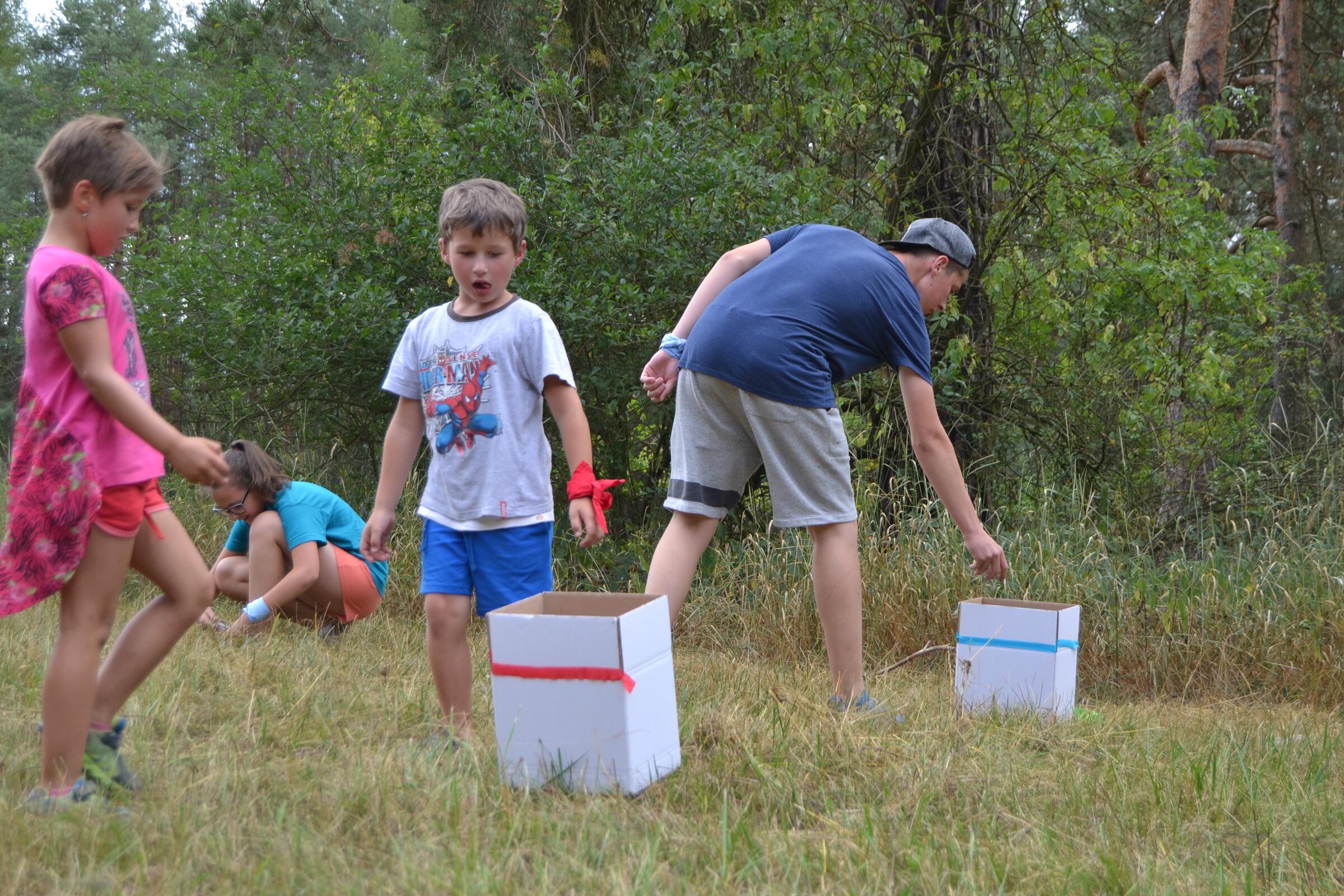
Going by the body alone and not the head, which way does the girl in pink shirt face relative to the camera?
to the viewer's right

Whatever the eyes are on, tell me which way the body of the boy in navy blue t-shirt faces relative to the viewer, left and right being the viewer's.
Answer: facing away from the viewer and to the right of the viewer

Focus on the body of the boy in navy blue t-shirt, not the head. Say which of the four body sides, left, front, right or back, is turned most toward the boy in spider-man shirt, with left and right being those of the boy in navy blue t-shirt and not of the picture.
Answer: back

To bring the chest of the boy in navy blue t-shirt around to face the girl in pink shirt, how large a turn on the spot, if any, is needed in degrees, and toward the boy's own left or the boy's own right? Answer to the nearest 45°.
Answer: approximately 180°

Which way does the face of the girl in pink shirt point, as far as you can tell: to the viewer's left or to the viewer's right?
to the viewer's right
